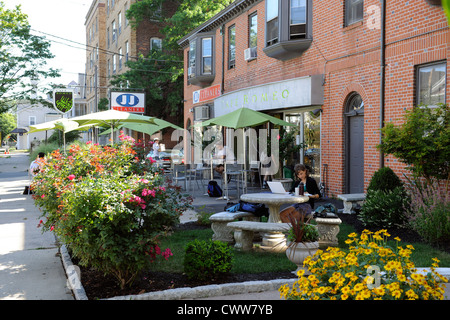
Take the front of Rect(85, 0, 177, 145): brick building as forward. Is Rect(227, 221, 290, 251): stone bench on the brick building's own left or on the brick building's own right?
on the brick building's own left

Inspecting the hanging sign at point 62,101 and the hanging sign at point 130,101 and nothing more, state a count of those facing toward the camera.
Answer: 2

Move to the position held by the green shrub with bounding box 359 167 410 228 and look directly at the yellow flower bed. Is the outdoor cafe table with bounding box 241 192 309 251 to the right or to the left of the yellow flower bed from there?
right

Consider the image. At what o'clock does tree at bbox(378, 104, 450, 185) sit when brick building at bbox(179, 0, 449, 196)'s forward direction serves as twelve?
The tree is roughly at 10 o'clock from the brick building.

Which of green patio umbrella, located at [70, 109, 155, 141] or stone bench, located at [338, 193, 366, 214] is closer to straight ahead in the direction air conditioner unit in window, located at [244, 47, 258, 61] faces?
the green patio umbrella

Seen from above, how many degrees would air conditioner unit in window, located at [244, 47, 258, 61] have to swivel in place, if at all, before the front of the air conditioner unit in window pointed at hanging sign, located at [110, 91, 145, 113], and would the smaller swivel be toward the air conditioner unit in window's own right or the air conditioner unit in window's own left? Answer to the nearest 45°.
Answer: approximately 90° to the air conditioner unit in window's own right

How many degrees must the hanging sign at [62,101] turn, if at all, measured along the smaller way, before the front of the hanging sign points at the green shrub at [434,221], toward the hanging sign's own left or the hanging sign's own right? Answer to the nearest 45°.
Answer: approximately 45° to the hanging sign's own left

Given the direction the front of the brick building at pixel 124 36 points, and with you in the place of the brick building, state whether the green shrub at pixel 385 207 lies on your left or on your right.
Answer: on your left
